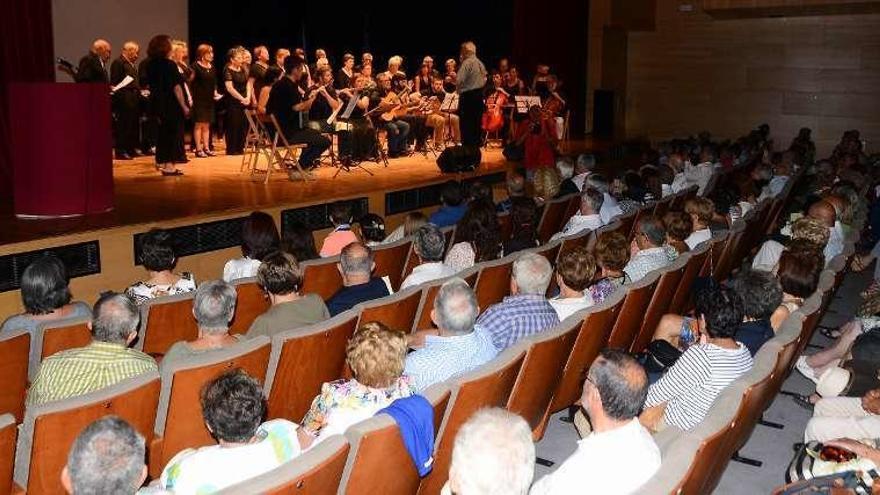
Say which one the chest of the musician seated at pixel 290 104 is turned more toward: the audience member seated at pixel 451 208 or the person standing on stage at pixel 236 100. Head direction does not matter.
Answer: the audience member seated

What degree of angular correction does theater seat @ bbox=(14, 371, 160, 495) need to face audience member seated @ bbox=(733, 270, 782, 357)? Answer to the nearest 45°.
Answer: approximately 135° to its right

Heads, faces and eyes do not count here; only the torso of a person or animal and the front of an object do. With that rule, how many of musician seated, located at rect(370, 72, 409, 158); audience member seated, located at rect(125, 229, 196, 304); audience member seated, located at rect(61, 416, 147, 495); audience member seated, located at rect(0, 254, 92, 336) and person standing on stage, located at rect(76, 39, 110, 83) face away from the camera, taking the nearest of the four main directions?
3

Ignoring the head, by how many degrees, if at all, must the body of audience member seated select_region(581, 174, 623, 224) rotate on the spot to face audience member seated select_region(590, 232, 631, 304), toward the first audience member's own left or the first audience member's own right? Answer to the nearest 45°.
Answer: approximately 135° to the first audience member's own left

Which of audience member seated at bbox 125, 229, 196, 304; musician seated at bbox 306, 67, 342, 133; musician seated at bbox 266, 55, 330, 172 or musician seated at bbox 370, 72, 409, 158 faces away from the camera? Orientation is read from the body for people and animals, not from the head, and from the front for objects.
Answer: the audience member seated

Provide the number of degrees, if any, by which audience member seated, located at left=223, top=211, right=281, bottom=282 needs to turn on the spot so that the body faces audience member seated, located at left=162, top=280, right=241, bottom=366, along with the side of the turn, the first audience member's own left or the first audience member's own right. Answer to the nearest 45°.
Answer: approximately 135° to the first audience member's own left

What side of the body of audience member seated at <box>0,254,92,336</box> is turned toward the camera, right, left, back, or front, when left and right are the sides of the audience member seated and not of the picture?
back

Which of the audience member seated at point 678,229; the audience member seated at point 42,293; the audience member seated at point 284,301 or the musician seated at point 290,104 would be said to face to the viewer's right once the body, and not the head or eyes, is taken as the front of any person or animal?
the musician seated

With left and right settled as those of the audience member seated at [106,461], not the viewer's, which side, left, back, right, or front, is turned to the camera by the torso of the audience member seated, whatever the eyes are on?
back

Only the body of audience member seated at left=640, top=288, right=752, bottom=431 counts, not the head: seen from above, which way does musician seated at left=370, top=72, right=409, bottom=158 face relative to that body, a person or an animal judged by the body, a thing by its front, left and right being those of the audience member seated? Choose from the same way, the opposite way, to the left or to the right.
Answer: the opposite way

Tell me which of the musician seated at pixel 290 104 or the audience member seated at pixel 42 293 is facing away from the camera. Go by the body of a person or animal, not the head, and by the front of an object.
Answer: the audience member seated

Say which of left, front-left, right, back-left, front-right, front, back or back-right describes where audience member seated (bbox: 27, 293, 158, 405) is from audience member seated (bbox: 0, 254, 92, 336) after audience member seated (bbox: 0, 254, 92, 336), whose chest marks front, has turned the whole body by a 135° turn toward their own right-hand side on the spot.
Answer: front-right

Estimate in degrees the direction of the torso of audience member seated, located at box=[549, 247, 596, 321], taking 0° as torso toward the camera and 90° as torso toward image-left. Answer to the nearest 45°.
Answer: approximately 135°

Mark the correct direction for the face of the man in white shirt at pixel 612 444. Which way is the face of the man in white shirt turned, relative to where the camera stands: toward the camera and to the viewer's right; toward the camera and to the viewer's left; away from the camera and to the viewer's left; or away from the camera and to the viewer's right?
away from the camera and to the viewer's left

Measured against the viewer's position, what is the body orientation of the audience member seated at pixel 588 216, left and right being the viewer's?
facing away from the viewer and to the left of the viewer
